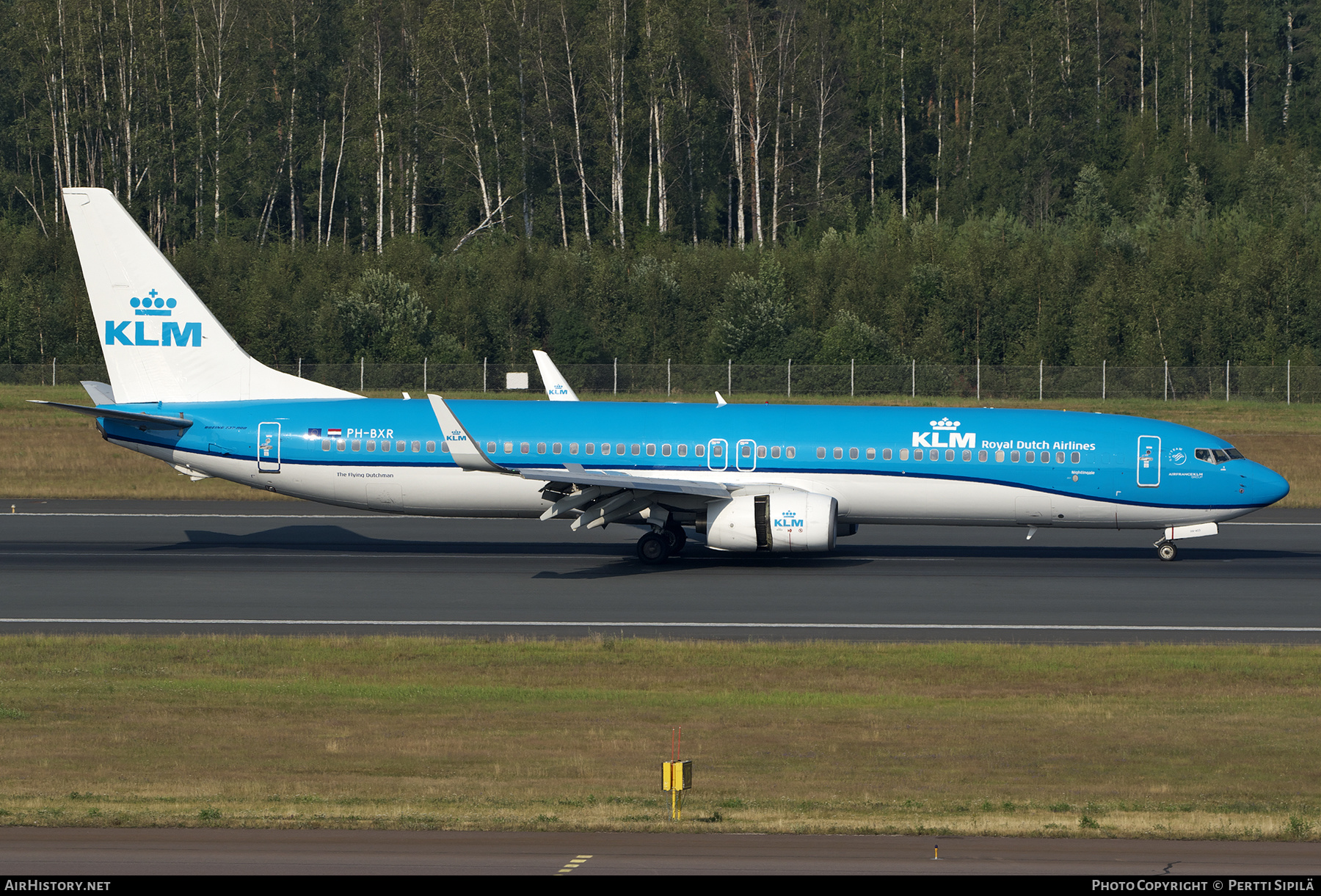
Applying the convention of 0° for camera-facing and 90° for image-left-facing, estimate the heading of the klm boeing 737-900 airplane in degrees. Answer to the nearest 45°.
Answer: approximately 270°
